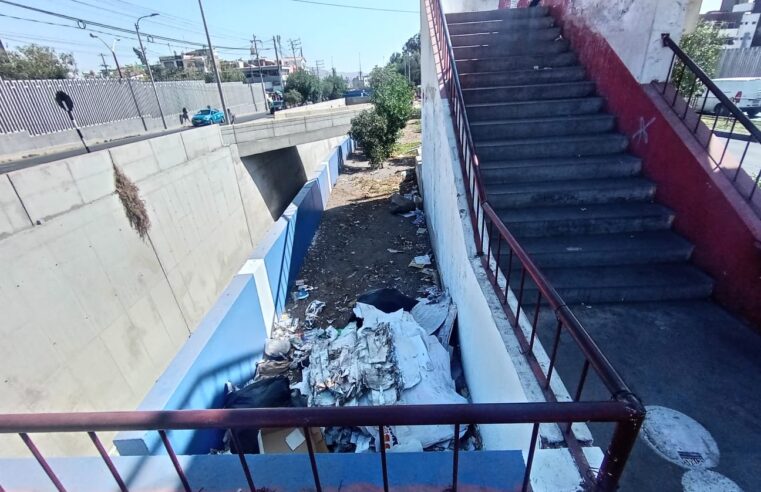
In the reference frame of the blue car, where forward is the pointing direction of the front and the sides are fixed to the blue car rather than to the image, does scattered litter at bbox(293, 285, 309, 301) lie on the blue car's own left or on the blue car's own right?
on the blue car's own left

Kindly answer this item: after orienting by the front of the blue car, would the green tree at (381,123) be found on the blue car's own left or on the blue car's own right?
on the blue car's own left

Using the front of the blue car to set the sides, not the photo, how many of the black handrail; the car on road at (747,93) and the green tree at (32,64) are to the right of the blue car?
1

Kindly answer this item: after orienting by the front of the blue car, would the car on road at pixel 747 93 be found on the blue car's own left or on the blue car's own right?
on the blue car's own left

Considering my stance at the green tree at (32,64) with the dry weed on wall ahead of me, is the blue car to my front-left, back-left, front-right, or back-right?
front-left

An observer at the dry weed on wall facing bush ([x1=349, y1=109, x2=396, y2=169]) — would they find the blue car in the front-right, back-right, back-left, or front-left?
front-left

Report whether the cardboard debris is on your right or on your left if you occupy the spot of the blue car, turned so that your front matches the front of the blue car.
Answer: on your left

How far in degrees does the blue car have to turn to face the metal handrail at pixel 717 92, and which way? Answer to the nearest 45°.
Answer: approximately 45° to its left

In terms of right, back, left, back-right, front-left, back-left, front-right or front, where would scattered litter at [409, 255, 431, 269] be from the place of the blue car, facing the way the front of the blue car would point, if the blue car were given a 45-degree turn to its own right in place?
left

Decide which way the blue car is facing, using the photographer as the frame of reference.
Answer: facing the viewer and to the left of the viewer

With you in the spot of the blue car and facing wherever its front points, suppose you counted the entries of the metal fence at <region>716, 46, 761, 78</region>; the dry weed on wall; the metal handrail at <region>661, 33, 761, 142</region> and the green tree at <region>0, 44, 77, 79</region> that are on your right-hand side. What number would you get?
1

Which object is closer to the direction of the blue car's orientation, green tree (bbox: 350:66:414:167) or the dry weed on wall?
the dry weed on wall

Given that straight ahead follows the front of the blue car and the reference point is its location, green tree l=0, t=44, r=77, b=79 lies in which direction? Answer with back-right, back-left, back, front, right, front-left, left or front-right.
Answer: right
